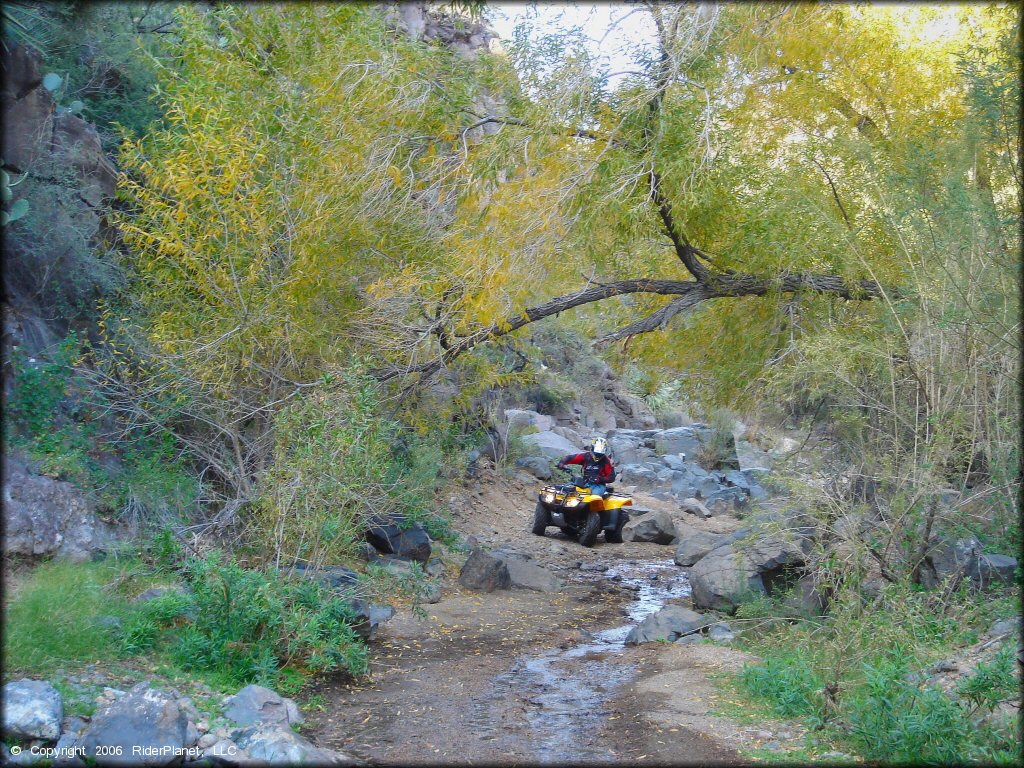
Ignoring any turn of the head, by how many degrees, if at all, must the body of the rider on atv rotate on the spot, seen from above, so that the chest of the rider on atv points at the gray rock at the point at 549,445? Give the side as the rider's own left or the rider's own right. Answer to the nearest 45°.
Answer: approximately 135° to the rider's own right

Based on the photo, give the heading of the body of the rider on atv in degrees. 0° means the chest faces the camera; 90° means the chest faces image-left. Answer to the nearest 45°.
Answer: approximately 45°

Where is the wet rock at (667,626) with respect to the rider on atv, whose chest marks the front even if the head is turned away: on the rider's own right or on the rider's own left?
on the rider's own left

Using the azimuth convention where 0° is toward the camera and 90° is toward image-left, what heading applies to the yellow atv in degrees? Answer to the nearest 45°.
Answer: approximately 45°

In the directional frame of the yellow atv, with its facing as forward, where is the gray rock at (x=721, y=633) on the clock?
The gray rock is roughly at 10 o'clock from the yellow atv.

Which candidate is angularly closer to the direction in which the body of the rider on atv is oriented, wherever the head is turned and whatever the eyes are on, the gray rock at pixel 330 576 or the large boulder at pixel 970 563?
the gray rock

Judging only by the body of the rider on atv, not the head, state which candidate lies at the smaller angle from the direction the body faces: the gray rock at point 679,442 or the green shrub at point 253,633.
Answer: the green shrub

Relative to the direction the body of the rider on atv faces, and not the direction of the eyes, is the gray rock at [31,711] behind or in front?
in front

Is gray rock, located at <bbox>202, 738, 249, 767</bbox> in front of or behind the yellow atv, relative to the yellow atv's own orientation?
in front

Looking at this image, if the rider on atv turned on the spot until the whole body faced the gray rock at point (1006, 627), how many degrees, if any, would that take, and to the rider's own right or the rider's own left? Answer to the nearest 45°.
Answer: approximately 45° to the rider's own left

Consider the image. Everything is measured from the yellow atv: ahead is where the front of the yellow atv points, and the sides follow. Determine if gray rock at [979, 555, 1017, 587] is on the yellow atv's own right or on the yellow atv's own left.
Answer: on the yellow atv's own left

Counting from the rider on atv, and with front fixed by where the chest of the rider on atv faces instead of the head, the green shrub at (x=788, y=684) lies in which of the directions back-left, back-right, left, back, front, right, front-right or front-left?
front-left

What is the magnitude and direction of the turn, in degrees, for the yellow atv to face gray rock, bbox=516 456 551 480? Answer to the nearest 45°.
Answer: approximately 135° to its right
